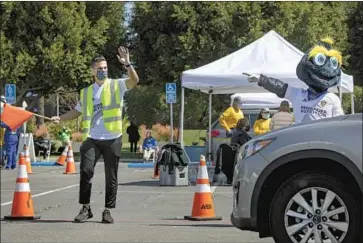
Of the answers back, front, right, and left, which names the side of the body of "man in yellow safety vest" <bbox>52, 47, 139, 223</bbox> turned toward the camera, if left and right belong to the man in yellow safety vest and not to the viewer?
front

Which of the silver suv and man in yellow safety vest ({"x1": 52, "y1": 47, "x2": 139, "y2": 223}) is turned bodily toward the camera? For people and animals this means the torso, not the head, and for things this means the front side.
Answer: the man in yellow safety vest

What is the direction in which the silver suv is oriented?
to the viewer's left

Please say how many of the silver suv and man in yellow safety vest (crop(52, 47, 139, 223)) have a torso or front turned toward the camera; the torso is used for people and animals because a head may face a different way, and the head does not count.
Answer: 1

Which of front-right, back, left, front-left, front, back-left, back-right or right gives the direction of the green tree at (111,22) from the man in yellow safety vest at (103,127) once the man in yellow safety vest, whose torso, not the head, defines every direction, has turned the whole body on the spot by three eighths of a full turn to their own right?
front-right

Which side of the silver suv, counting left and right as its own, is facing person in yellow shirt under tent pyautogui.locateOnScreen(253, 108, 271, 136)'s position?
right

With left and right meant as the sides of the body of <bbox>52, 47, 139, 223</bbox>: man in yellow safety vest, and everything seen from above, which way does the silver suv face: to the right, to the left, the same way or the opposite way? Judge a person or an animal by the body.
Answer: to the right

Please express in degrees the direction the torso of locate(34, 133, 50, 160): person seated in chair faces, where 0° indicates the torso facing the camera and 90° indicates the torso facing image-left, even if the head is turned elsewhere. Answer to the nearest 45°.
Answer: approximately 315°

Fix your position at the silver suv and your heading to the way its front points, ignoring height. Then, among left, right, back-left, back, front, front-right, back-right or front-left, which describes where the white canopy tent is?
right

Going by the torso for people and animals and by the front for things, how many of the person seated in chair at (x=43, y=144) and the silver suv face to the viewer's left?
1

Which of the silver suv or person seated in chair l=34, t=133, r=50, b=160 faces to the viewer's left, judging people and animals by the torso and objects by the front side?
the silver suv
